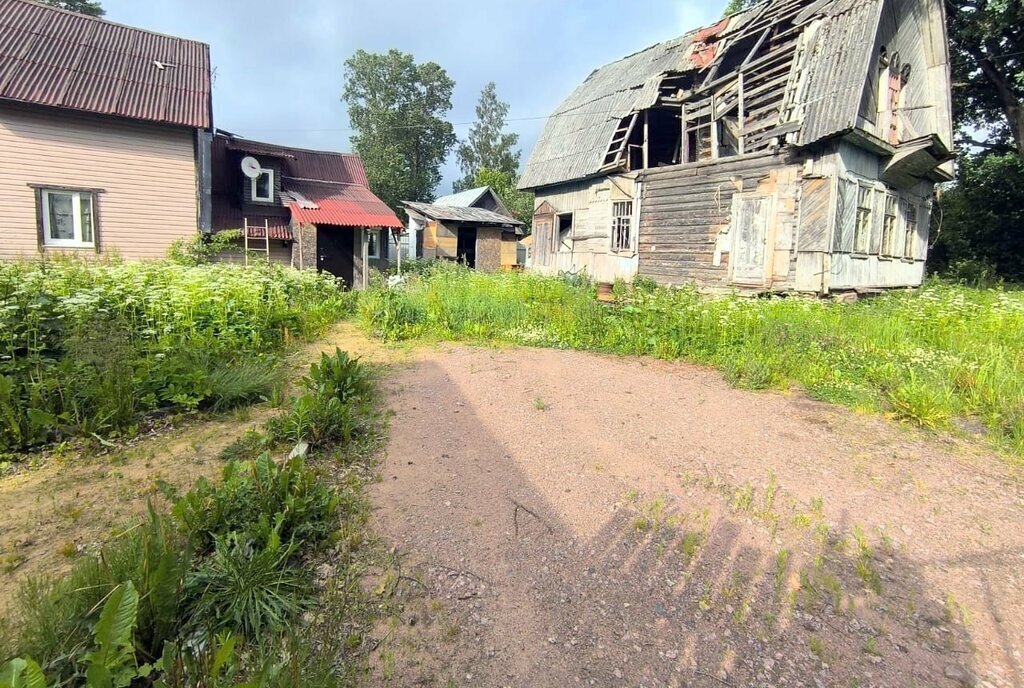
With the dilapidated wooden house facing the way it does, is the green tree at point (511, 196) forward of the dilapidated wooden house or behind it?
behind

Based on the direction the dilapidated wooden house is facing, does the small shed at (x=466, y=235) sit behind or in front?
behind

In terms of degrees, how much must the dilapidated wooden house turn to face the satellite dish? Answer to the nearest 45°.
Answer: approximately 45° to its right

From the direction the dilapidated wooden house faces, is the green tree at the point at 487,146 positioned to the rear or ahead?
to the rear

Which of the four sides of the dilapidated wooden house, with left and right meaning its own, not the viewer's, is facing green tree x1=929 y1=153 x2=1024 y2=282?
left

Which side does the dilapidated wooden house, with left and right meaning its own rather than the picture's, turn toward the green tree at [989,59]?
left
